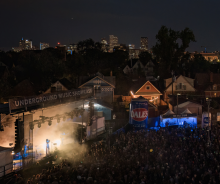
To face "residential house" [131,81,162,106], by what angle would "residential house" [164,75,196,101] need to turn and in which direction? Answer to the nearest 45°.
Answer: approximately 45° to its right

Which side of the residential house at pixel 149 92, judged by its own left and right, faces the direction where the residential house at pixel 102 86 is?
right

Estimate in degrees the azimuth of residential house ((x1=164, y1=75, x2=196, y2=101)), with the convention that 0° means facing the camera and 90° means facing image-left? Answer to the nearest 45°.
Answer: approximately 0°

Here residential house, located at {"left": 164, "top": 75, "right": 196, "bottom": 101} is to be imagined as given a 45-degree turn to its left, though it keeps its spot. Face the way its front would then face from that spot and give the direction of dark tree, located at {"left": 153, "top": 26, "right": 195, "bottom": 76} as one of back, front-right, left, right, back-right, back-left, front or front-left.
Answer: back-left

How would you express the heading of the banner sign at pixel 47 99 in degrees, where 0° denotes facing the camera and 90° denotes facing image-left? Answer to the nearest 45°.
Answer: approximately 315°

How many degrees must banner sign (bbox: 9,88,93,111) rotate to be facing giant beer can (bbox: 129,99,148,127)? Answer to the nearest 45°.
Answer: approximately 45° to its left

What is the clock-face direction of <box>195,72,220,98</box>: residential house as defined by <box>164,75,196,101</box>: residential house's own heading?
<box>195,72,220,98</box>: residential house is roughly at 8 o'clock from <box>164,75,196,101</box>: residential house.

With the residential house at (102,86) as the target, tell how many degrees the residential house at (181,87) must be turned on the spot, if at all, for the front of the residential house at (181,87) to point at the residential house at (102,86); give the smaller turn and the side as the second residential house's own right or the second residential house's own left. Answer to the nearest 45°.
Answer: approximately 45° to the second residential house's own right

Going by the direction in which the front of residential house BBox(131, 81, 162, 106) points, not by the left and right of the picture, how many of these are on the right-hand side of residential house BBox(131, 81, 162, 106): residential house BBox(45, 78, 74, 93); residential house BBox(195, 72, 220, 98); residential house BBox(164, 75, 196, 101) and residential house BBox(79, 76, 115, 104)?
2

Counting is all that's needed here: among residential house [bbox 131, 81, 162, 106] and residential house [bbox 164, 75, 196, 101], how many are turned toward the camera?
2

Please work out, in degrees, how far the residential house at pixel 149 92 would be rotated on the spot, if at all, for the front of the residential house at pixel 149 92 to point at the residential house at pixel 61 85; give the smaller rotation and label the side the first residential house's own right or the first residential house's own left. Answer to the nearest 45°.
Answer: approximately 90° to the first residential house's own right
